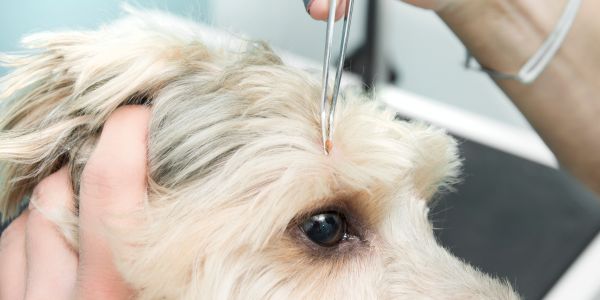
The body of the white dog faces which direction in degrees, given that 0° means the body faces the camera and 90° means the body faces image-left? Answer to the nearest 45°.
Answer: approximately 270°
